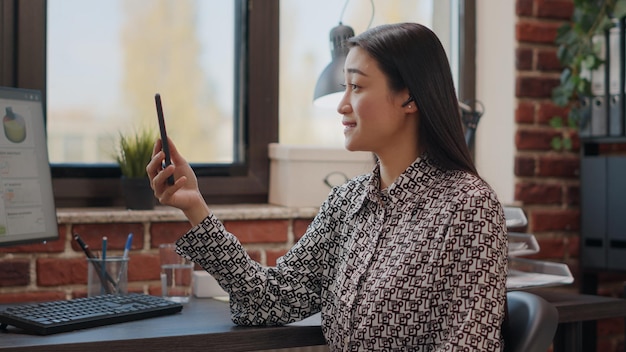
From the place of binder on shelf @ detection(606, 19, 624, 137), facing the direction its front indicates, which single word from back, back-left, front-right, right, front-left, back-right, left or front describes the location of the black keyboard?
front-right

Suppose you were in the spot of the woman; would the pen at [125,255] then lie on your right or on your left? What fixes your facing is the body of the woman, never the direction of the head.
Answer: on your right

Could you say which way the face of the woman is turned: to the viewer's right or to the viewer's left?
to the viewer's left

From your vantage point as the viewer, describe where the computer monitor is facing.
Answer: facing the viewer and to the right of the viewer

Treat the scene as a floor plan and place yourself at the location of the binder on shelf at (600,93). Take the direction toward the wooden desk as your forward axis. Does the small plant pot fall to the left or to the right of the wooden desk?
right

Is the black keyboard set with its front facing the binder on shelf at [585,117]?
no

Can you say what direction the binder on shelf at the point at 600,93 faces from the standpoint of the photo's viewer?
facing the viewer

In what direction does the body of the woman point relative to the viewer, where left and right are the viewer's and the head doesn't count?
facing the viewer and to the left of the viewer

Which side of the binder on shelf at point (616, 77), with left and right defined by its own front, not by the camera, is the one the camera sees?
front

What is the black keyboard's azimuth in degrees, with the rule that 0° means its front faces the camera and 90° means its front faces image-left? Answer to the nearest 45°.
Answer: approximately 315°

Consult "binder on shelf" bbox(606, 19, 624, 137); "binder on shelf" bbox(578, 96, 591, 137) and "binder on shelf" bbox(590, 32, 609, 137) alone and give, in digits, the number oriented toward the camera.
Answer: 3
